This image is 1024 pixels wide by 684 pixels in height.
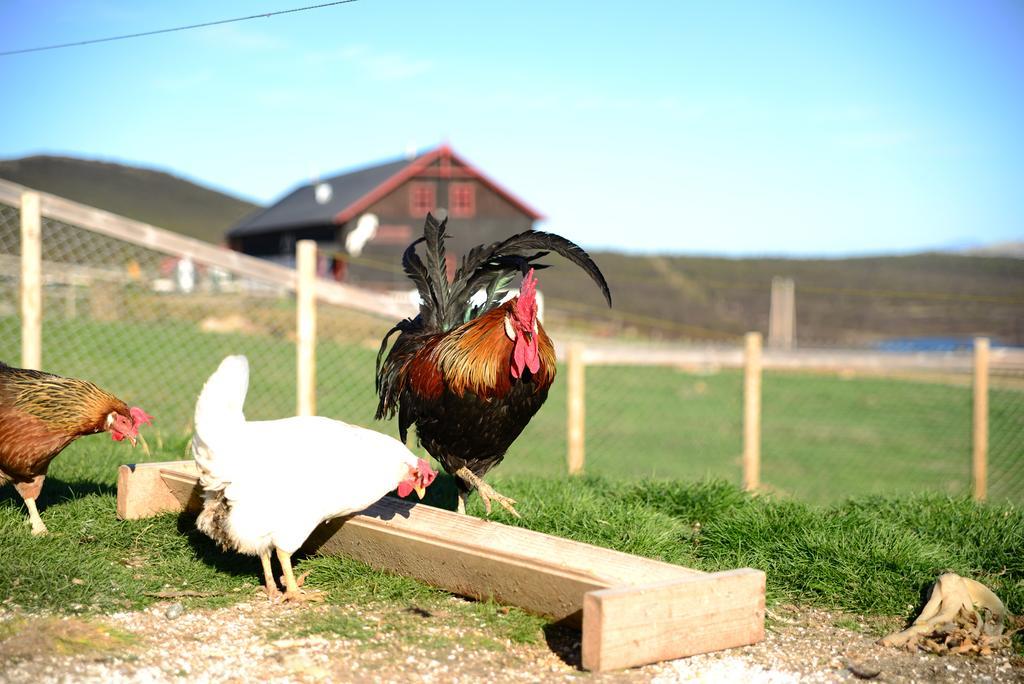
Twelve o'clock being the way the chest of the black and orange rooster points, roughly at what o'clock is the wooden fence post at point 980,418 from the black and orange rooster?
The wooden fence post is roughly at 9 o'clock from the black and orange rooster.

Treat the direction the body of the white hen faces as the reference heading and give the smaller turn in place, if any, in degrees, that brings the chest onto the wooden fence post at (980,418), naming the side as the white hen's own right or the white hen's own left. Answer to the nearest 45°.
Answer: approximately 45° to the white hen's own left

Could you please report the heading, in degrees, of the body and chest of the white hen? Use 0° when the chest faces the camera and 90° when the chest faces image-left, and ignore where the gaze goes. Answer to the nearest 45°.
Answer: approximately 270°

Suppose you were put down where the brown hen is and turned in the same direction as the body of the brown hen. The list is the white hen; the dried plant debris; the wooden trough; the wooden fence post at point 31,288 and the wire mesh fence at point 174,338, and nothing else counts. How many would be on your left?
2

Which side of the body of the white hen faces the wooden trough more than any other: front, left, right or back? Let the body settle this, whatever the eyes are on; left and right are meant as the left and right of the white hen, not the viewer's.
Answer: front

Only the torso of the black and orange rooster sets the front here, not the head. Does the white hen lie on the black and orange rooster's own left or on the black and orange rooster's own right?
on the black and orange rooster's own right

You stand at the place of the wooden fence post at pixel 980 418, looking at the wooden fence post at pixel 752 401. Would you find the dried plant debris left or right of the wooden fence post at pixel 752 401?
left

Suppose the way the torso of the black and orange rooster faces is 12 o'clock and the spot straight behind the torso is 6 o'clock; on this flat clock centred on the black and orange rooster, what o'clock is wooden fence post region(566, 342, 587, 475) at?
The wooden fence post is roughly at 8 o'clock from the black and orange rooster.

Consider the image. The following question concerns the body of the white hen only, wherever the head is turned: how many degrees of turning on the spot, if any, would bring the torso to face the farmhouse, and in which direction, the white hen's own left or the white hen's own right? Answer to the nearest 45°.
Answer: approximately 90° to the white hen's own left

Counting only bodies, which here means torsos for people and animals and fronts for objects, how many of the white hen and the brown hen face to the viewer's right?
2

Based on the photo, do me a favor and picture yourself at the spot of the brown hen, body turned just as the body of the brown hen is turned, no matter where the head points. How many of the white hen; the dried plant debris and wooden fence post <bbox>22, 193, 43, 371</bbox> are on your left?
1

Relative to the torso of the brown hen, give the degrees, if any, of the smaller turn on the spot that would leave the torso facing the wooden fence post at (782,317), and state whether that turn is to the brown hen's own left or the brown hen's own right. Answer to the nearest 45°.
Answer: approximately 45° to the brown hen's own left

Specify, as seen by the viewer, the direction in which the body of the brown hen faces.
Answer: to the viewer's right

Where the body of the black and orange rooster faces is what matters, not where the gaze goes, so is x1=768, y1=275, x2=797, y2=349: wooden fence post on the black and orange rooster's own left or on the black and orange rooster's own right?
on the black and orange rooster's own left
